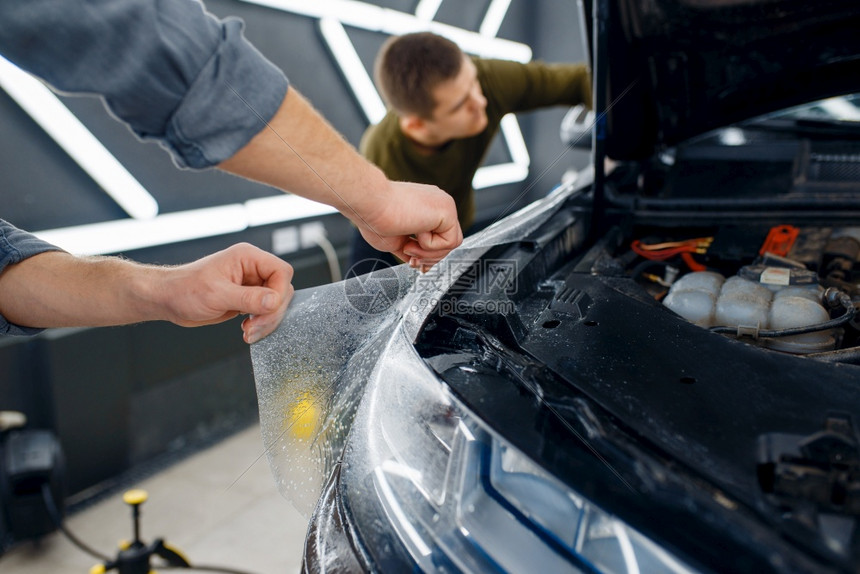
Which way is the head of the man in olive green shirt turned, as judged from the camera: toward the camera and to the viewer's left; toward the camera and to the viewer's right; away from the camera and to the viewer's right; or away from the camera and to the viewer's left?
toward the camera and to the viewer's right

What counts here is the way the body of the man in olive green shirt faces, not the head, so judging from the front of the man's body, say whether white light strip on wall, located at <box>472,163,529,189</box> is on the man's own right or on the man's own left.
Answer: on the man's own left

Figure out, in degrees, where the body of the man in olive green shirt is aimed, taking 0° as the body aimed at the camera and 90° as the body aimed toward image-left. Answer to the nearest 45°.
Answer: approximately 315°
